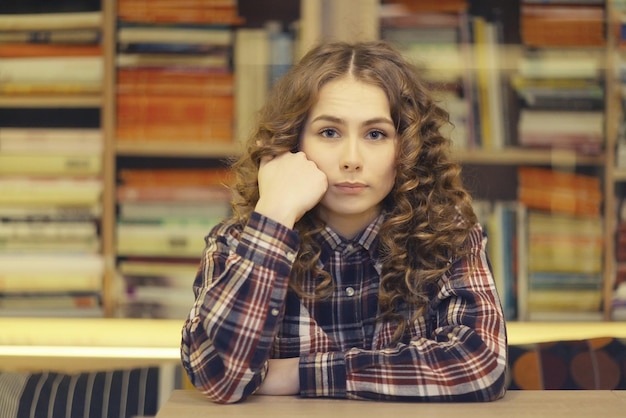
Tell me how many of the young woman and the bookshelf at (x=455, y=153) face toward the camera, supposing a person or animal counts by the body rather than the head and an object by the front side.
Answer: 2

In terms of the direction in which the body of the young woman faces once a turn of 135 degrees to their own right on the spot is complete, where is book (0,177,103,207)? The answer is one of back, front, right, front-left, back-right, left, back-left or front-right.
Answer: front

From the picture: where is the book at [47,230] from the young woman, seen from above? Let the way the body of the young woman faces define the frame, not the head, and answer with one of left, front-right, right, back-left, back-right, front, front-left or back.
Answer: back-right

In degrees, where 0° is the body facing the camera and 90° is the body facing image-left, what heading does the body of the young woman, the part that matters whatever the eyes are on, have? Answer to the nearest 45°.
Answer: approximately 0°

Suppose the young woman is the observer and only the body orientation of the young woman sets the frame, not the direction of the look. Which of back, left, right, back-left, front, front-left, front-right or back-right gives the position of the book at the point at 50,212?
back-right

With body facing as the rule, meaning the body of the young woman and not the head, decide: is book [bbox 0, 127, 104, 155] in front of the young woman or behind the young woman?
behind

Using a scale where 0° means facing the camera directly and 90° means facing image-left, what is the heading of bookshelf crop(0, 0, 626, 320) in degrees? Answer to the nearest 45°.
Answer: approximately 0°
